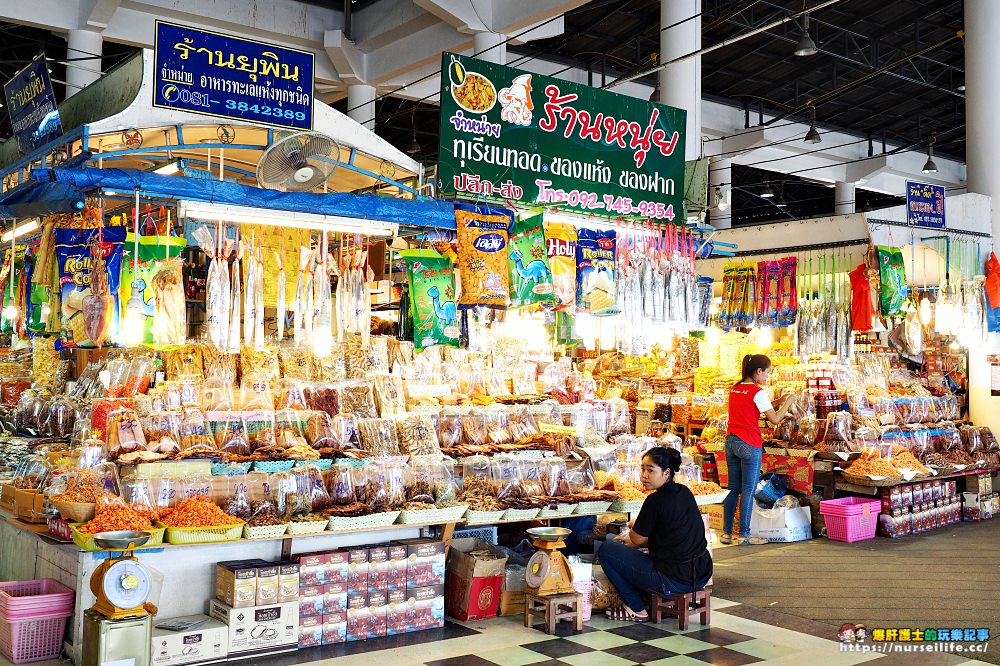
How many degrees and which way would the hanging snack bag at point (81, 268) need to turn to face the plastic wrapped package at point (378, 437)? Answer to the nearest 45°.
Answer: approximately 90° to its left

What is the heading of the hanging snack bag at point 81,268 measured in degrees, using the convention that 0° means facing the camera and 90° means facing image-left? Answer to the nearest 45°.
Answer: approximately 0°

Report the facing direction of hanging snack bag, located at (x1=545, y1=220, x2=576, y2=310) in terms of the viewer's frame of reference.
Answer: facing the viewer

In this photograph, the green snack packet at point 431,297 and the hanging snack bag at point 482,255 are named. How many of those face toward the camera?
2

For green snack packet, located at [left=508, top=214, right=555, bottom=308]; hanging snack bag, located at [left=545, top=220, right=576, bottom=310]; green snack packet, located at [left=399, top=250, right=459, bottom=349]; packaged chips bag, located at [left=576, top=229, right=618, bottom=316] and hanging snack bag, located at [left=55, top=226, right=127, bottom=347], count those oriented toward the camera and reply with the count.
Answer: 5

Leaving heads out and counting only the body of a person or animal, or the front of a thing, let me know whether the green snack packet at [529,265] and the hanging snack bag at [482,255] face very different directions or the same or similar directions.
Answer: same or similar directions

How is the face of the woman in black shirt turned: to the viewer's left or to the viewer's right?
to the viewer's left

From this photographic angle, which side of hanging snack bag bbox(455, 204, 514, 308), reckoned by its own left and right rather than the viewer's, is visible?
front

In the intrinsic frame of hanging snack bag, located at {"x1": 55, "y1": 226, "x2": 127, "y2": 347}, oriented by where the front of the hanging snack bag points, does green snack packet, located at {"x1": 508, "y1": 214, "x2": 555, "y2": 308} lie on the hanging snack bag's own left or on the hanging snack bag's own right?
on the hanging snack bag's own left

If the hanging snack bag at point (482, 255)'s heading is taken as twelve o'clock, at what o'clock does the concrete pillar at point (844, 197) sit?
The concrete pillar is roughly at 7 o'clock from the hanging snack bag.

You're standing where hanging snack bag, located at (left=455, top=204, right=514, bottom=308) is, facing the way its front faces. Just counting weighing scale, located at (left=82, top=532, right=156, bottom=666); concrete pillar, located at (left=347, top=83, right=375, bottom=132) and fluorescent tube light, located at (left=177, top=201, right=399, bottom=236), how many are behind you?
1

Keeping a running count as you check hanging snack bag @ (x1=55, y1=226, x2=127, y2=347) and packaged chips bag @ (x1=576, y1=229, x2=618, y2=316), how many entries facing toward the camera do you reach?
2
